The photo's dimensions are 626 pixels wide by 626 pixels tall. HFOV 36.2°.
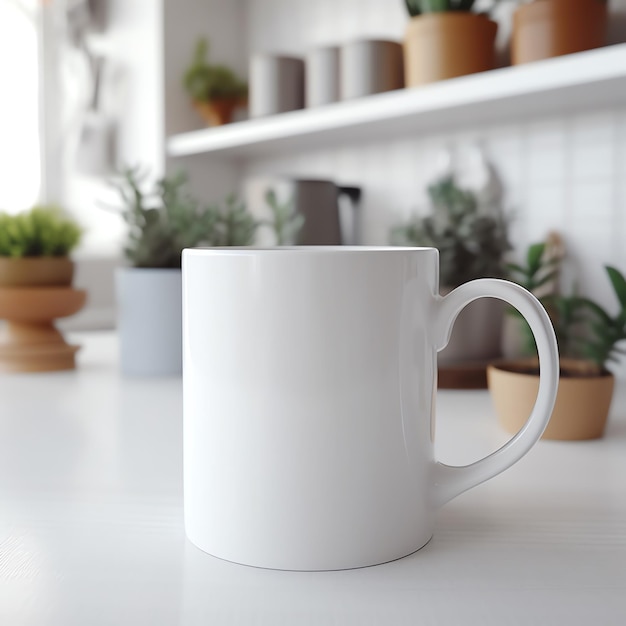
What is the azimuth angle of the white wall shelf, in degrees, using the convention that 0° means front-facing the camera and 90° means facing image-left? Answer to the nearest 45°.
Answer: approximately 45°

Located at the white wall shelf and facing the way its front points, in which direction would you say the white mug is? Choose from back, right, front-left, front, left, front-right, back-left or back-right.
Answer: front-left

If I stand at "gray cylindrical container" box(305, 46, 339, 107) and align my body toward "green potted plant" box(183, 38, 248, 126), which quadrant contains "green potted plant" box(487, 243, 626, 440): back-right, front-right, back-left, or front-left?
back-left
